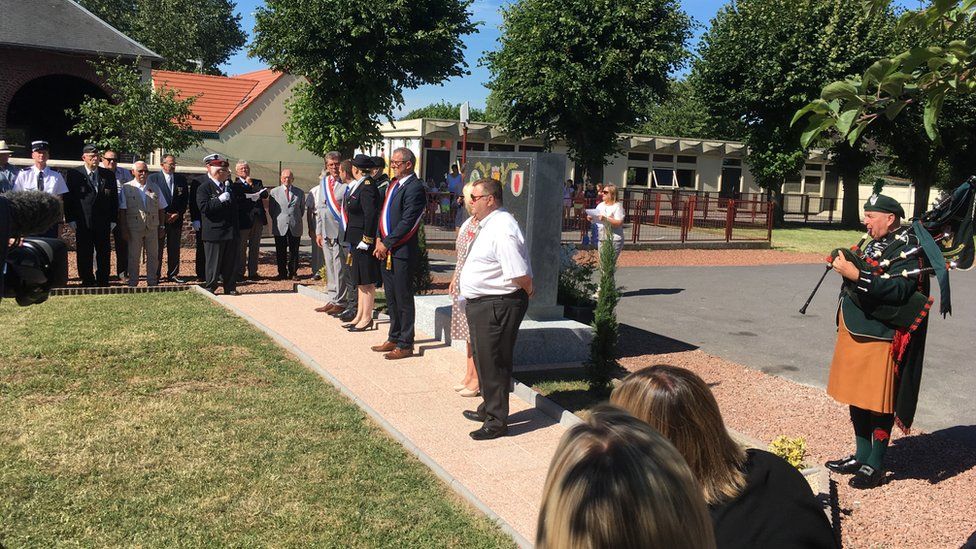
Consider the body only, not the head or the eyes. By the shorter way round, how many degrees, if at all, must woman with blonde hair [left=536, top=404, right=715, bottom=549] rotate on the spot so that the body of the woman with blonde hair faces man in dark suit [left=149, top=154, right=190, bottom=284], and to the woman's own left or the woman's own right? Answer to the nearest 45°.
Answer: approximately 45° to the woman's own left

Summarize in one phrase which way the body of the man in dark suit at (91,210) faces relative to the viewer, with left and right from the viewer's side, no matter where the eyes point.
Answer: facing the viewer

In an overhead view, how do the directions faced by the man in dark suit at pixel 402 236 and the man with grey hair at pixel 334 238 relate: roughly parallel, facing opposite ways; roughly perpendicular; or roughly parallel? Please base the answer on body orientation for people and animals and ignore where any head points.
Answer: roughly parallel

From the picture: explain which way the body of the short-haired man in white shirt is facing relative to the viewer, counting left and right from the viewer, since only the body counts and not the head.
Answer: facing to the left of the viewer

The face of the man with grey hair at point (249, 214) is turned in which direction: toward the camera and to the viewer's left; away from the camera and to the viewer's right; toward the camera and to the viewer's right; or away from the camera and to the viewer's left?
toward the camera and to the viewer's right

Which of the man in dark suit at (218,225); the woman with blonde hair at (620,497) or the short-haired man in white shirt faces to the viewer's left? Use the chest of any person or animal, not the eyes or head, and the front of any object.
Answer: the short-haired man in white shirt

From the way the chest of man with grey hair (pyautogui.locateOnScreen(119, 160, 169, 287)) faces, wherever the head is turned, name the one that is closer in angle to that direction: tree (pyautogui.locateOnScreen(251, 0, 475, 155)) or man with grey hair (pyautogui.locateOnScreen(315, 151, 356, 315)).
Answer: the man with grey hair

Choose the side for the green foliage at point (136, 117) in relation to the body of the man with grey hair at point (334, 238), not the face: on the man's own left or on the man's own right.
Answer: on the man's own right

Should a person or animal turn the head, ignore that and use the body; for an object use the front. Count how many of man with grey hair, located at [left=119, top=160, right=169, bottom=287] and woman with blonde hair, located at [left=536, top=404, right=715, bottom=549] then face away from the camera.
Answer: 1

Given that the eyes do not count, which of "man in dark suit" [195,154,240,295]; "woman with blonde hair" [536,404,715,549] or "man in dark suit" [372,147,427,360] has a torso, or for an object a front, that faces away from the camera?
the woman with blonde hair

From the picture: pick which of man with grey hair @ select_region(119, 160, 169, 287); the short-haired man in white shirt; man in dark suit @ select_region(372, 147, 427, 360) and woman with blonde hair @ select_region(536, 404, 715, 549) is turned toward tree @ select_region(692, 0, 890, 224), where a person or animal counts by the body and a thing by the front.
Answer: the woman with blonde hair

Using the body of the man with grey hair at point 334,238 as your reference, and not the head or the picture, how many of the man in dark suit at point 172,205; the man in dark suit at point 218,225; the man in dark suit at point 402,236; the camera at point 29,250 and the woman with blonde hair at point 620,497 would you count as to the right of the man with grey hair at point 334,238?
2

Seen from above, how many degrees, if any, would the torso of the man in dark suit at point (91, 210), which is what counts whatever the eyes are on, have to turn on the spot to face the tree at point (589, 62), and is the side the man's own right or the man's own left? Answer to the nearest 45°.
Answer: approximately 135° to the man's own left
